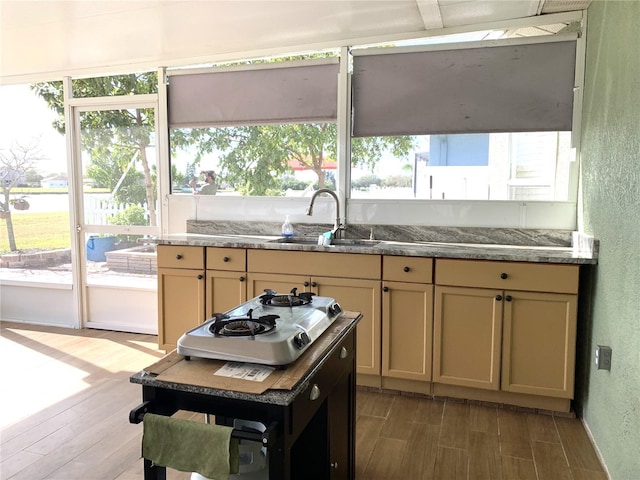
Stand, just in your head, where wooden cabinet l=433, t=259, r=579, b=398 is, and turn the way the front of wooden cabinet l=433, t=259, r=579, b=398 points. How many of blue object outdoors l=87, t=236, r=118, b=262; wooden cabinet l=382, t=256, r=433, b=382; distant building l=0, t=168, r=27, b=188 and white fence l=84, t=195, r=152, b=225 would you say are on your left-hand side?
0

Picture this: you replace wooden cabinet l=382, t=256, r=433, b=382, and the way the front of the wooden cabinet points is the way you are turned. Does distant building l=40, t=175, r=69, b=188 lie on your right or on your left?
on your right

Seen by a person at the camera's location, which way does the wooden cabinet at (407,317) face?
facing the viewer

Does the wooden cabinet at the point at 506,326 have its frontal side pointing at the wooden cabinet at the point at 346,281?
no

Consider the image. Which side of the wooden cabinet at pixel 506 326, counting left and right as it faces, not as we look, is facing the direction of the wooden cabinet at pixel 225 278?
right

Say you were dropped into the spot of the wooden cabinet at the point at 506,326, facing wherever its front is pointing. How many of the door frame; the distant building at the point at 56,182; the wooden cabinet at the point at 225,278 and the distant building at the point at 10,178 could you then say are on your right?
4

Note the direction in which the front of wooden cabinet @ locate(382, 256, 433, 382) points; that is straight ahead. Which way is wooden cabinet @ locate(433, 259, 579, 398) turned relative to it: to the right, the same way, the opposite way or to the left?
the same way

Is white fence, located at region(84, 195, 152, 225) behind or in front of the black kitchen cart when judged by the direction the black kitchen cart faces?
behind

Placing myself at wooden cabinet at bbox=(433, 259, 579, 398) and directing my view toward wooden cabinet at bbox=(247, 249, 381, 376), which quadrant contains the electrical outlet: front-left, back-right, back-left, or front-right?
back-left

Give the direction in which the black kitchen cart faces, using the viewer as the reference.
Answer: facing the viewer and to the right of the viewer

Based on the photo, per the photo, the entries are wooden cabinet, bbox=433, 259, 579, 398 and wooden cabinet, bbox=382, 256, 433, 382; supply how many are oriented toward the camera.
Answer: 2

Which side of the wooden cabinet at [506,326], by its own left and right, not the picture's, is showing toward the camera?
front

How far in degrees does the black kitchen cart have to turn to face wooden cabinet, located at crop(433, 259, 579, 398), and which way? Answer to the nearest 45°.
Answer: approximately 90° to its left

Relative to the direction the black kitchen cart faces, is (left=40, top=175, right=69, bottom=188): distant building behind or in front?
behind

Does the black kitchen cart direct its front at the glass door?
no

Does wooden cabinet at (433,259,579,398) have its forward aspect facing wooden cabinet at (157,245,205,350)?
no

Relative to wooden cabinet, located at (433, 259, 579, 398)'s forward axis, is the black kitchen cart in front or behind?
in front

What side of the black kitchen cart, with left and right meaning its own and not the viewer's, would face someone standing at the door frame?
back

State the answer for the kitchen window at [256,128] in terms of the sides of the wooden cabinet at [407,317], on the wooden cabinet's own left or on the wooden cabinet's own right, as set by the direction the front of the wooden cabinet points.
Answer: on the wooden cabinet's own right

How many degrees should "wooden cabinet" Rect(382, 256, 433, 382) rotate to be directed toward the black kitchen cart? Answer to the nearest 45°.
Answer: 0° — it already faces it
